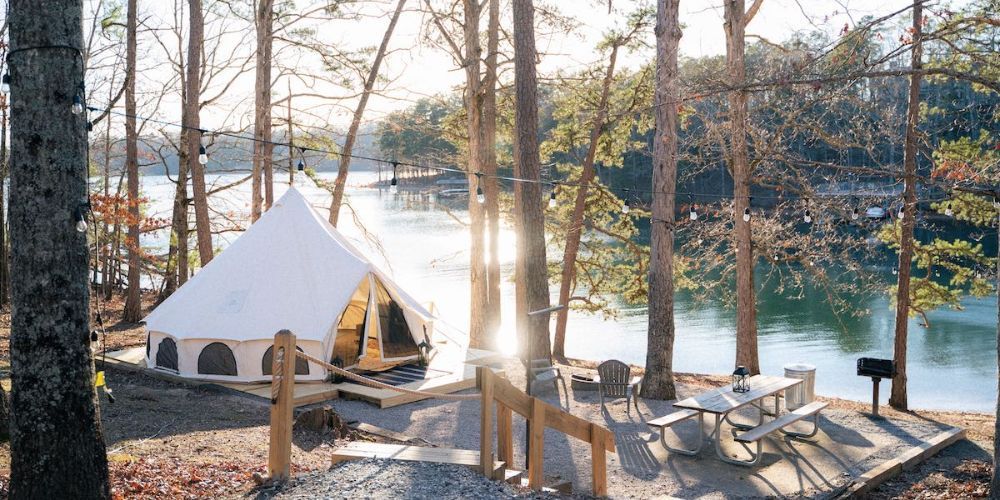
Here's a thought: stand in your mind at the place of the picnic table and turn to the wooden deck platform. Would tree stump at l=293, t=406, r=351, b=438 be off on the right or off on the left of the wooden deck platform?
left

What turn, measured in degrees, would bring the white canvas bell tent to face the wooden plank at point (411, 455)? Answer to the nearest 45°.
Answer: approximately 45° to its right

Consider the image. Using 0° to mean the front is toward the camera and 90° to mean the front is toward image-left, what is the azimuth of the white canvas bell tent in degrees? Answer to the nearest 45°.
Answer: approximately 315°

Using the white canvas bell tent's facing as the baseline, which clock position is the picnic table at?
The picnic table is roughly at 12 o'clock from the white canvas bell tent.

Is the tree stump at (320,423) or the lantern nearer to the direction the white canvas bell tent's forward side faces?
the lantern
